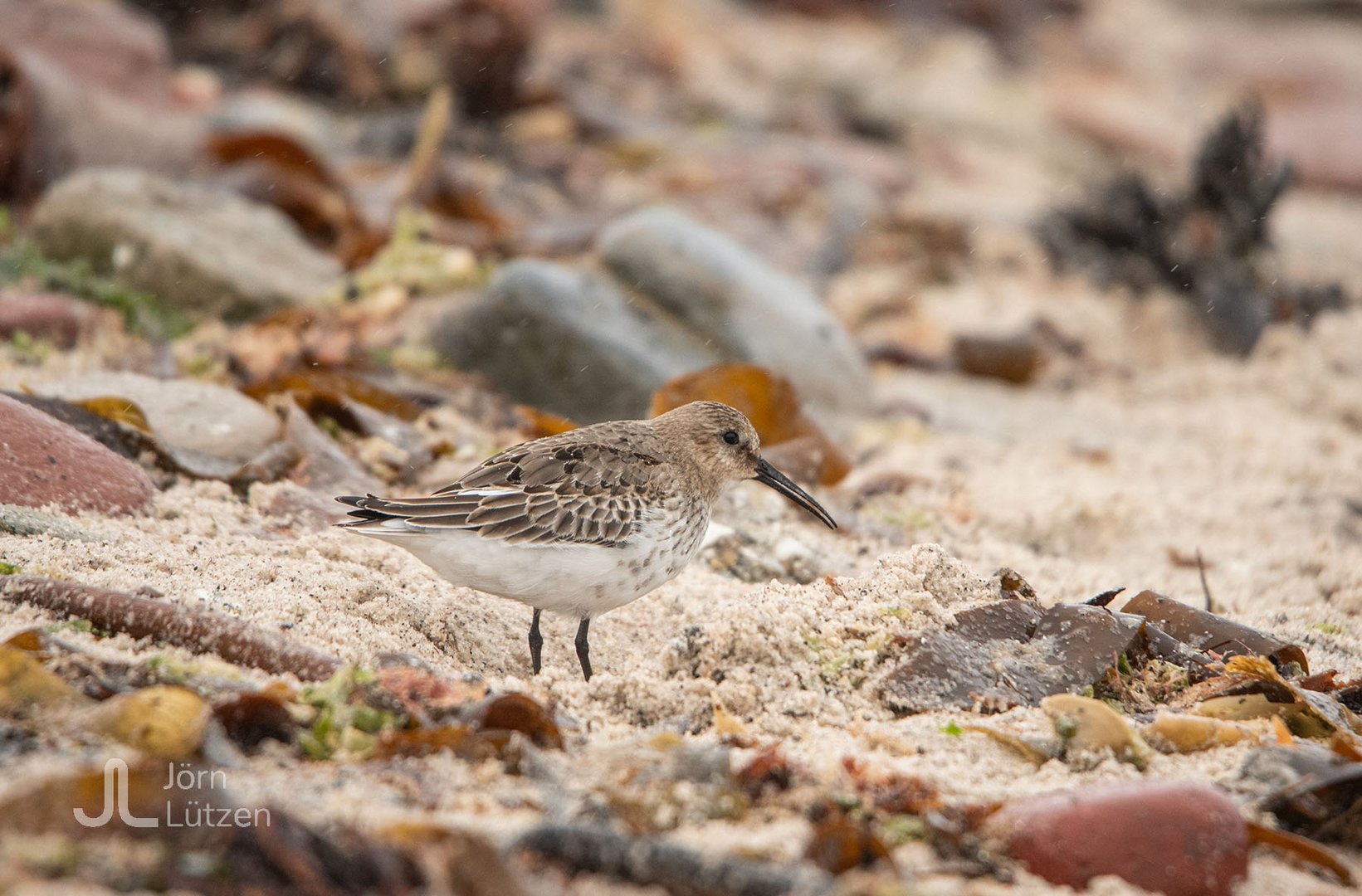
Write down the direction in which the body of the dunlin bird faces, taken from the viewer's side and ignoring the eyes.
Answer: to the viewer's right

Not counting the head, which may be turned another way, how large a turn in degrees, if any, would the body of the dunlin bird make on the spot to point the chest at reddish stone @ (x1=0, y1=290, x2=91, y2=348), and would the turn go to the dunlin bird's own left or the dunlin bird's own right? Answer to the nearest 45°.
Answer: approximately 135° to the dunlin bird's own left

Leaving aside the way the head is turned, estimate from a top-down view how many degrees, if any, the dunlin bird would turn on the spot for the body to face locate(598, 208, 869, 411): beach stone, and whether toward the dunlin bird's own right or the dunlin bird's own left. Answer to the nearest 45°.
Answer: approximately 90° to the dunlin bird's own left

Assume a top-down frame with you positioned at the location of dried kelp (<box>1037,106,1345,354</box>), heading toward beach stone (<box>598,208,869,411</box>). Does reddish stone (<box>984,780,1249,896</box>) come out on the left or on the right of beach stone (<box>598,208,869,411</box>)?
left

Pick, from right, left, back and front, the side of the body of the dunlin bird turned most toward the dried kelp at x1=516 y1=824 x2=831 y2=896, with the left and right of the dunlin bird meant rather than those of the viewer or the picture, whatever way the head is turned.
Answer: right

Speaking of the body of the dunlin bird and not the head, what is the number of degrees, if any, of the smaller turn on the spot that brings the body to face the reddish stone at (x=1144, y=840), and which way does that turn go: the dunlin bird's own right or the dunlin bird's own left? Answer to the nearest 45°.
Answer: approximately 45° to the dunlin bird's own right

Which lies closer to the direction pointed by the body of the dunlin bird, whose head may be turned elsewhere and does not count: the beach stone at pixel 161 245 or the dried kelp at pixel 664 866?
the dried kelp

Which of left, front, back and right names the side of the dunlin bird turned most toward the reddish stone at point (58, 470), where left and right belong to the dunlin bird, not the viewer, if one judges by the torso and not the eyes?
back

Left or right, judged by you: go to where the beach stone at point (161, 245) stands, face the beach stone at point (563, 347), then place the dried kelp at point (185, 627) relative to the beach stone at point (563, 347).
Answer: right
